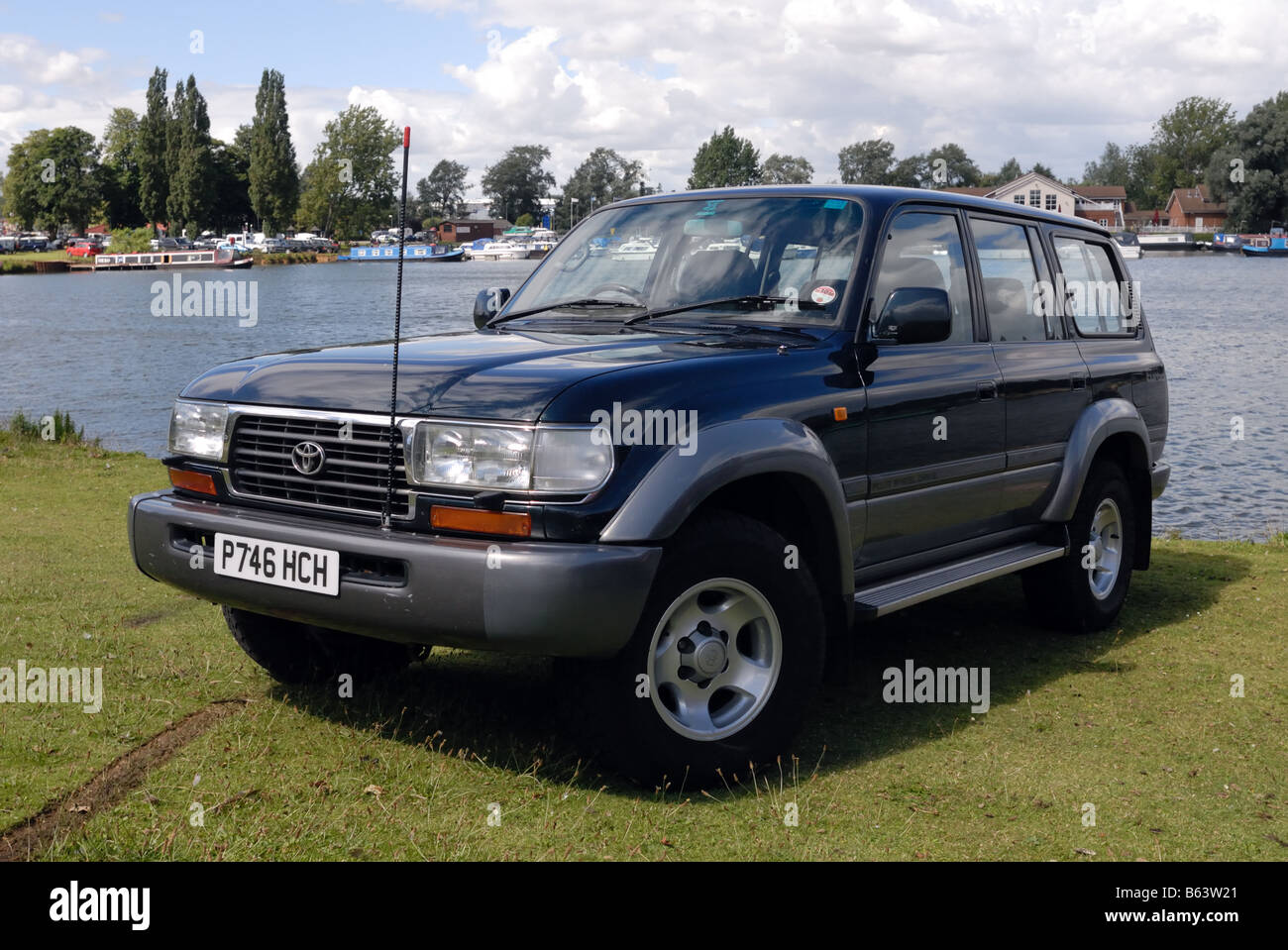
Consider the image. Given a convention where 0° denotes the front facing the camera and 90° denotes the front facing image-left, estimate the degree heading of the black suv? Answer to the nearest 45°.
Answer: approximately 45°

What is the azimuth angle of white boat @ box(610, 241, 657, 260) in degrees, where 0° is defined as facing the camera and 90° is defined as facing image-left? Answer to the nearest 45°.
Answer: approximately 90°
